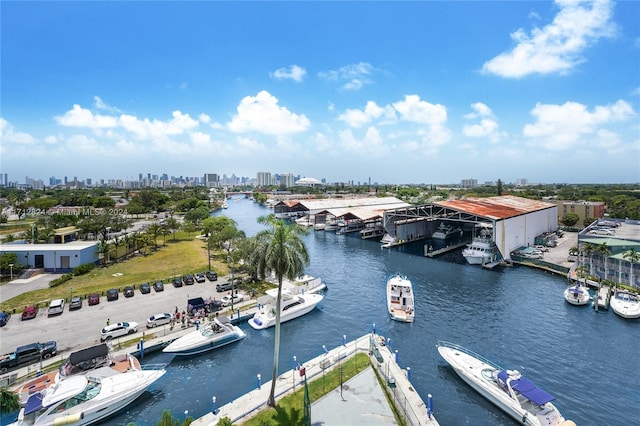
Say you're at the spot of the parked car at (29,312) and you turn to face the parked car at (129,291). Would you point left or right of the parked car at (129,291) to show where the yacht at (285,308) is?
right

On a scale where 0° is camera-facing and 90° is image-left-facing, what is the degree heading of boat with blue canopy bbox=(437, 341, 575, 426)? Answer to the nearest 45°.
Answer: approximately 135°

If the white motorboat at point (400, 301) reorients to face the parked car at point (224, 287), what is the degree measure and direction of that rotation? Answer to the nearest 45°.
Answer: approximately 90° to its left

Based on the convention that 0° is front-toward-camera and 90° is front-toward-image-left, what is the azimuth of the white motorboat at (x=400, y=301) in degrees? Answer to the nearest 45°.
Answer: approximately 180°

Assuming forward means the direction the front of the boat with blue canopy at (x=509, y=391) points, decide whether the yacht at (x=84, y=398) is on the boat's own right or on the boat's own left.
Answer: on the boat's own left

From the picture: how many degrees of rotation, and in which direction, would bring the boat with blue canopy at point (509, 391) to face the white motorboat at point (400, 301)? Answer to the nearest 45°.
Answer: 0° — it already faces it

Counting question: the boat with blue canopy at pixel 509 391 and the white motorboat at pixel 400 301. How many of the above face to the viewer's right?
0

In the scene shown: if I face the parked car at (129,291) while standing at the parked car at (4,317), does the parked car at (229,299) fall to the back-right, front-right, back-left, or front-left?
front-right

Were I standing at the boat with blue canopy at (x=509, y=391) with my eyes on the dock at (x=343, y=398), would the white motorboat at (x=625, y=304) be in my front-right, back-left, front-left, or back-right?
back-right

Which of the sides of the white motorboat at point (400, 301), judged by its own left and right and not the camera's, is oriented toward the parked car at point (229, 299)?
left
